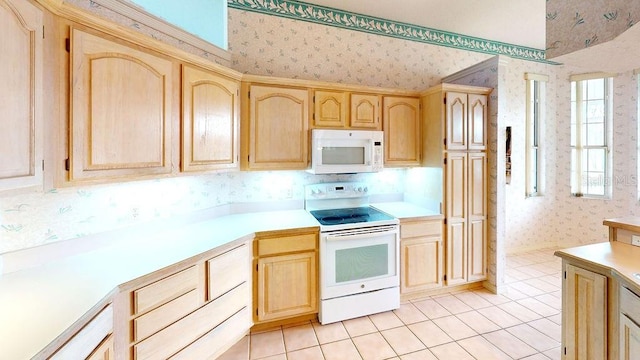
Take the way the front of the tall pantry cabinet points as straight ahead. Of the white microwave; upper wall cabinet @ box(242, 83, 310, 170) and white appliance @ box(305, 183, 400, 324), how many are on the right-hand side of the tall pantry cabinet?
3

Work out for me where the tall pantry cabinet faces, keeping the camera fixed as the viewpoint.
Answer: facing the viewer and to the right of the viewer

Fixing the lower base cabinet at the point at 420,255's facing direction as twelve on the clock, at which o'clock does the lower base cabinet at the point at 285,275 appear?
the lower base cabinet at the point at 285,275 is roughly at 3 o'clock from the lower base cabinet at the point at 420,255.

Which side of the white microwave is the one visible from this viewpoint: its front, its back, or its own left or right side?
front

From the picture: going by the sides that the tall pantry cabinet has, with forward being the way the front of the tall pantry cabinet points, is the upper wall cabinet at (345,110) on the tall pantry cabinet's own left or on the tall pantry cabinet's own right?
on the tall pantry cabinet's own right

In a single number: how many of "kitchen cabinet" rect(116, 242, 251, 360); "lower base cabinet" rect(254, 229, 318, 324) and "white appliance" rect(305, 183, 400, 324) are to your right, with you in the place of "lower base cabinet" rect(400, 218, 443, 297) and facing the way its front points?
3

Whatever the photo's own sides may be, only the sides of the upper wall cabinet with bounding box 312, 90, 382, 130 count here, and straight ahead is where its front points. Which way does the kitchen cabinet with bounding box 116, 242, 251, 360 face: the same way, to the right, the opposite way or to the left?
to the left

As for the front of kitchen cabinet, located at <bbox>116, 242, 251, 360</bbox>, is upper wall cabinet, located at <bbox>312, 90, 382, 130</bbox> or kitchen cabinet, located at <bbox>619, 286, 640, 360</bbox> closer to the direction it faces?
the kitchen cabinet

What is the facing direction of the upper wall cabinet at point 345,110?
toward the camera
